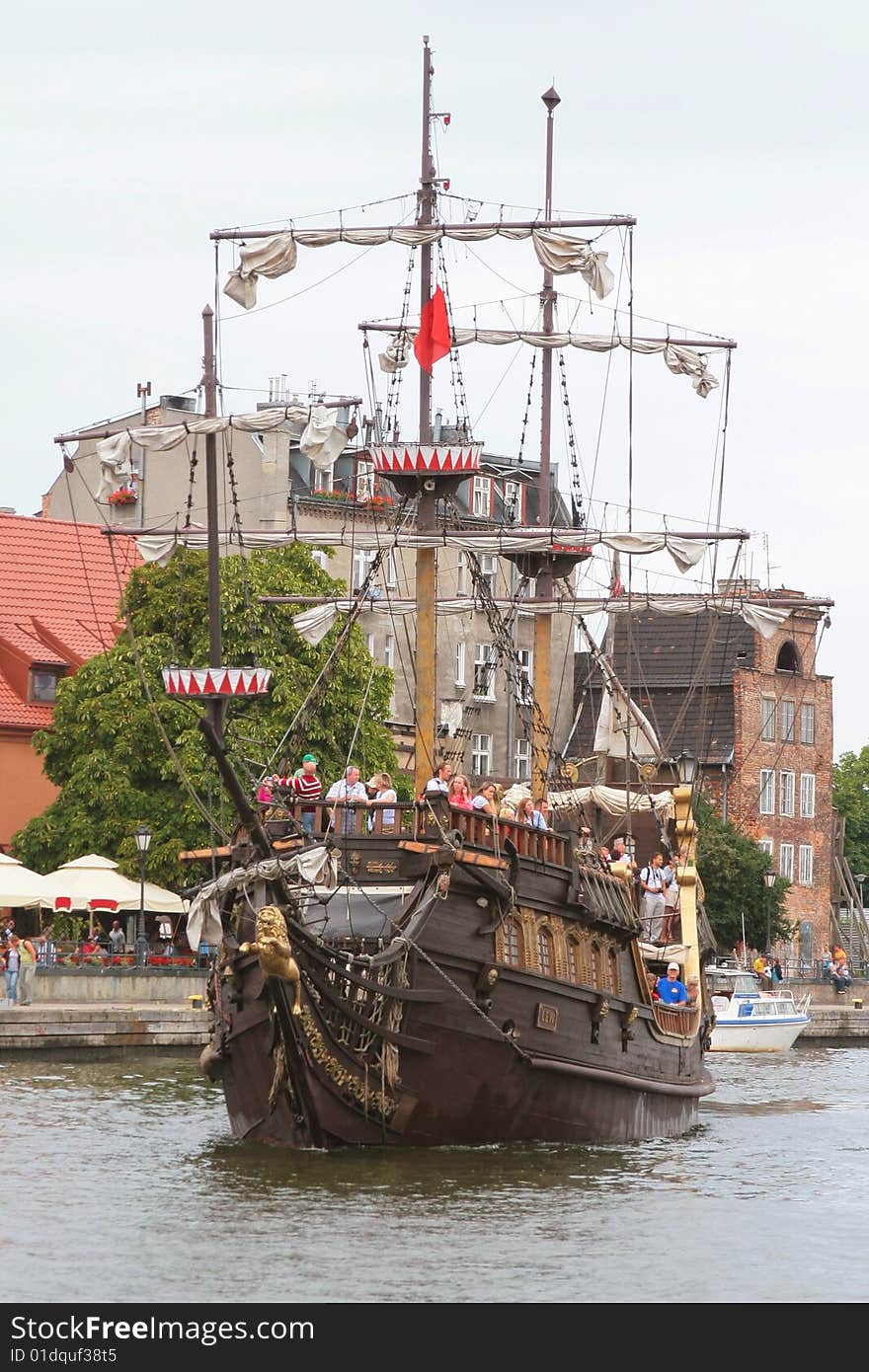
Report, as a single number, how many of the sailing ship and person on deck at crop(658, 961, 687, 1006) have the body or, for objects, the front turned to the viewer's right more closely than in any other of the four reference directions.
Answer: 0

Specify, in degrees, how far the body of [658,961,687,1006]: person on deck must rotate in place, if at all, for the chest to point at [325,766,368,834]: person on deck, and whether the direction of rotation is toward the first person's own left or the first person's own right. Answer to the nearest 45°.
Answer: approximately 45° to the first person's own right

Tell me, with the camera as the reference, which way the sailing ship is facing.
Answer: facing the viewer and to the left of the viewer

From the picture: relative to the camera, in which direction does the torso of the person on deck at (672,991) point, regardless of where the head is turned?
toward the camera

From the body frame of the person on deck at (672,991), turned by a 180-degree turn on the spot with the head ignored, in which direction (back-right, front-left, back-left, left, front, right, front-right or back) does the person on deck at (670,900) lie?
front
